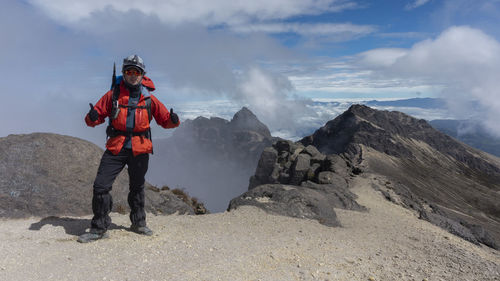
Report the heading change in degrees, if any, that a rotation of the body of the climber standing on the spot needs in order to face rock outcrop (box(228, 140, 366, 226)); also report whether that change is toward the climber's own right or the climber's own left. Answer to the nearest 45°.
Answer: approximately 135° to the climber's own left

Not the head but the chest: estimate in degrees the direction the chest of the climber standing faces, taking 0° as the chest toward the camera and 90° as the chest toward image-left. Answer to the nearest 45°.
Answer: approximately 0°

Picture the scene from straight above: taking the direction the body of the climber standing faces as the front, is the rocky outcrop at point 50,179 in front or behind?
behind
